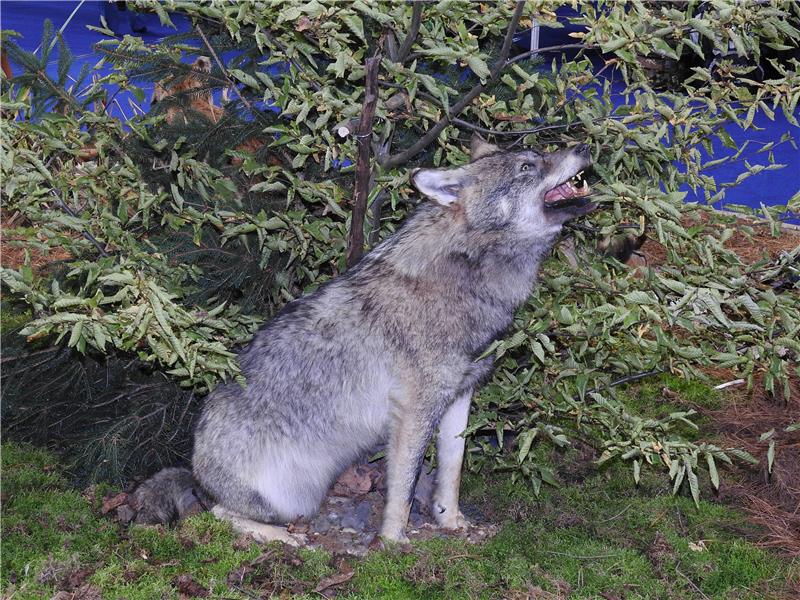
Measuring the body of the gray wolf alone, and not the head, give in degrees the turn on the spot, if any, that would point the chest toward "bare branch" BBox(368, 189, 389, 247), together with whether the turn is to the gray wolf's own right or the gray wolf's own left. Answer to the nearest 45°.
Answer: approximately 90° to the gray wolf's own left

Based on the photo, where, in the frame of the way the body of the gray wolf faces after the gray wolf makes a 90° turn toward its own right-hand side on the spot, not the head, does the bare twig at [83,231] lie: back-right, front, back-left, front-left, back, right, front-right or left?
right

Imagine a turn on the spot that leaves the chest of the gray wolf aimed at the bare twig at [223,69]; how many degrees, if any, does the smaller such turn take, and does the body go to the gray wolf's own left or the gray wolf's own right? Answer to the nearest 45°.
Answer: approximately 135° to the gray wolf's own left

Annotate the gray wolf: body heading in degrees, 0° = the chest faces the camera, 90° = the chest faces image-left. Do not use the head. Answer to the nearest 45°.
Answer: approximately 270°
